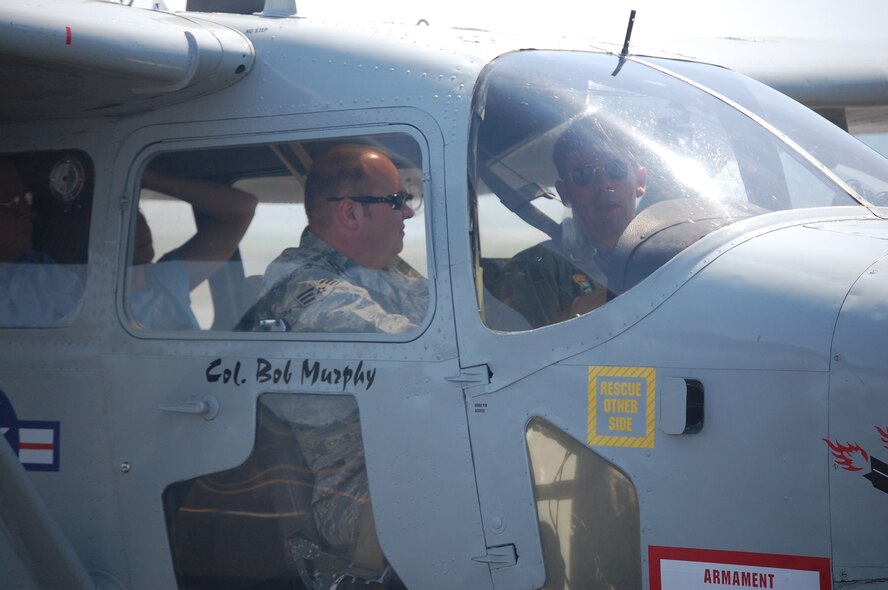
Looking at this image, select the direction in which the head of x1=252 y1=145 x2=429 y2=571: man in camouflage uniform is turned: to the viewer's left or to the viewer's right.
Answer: to the viewer's right

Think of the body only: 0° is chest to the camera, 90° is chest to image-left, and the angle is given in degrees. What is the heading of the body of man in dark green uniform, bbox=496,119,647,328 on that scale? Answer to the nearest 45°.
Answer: approximately 315°

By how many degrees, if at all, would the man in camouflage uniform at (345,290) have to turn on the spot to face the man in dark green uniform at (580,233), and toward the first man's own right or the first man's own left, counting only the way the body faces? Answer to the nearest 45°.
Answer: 0° — they already face them

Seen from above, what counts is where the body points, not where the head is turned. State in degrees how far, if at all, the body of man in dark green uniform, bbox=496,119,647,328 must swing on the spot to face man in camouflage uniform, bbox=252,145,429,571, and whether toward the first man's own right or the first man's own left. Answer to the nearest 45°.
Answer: approximately 135° to the first man's own right

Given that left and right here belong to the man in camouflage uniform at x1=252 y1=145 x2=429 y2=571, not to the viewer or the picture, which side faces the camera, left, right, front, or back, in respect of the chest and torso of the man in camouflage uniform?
right
